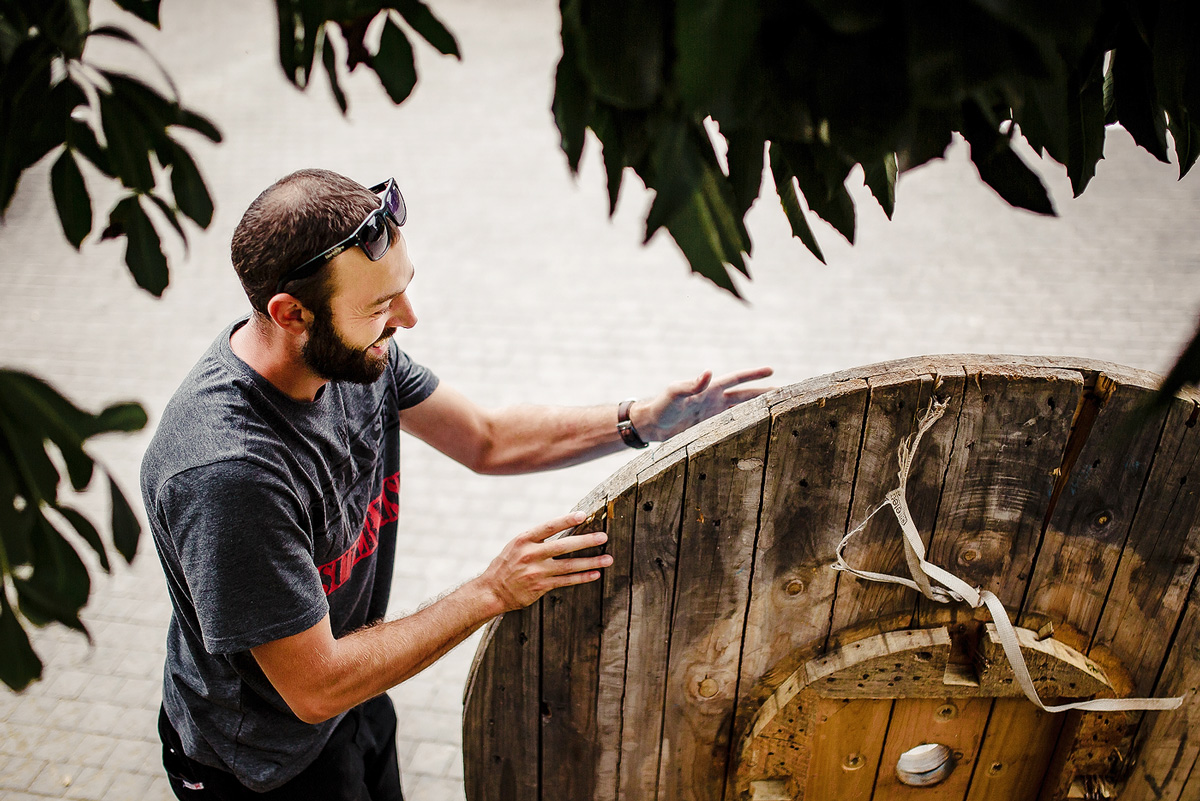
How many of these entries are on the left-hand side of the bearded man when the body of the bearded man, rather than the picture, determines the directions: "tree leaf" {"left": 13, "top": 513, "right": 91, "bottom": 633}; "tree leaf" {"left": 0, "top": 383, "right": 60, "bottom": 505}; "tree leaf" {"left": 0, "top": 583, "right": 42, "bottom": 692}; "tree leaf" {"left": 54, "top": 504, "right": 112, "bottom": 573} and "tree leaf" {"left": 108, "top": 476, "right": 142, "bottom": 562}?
0

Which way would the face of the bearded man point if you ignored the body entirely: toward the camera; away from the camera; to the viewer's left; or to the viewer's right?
to the viewer's right

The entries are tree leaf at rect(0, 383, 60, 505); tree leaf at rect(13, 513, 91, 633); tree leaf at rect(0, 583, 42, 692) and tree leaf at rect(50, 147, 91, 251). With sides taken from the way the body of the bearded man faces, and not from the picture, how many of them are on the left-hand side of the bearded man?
0

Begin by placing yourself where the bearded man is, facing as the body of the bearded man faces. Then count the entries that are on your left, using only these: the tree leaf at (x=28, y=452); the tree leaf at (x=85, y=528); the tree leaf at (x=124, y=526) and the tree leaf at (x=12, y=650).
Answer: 0
